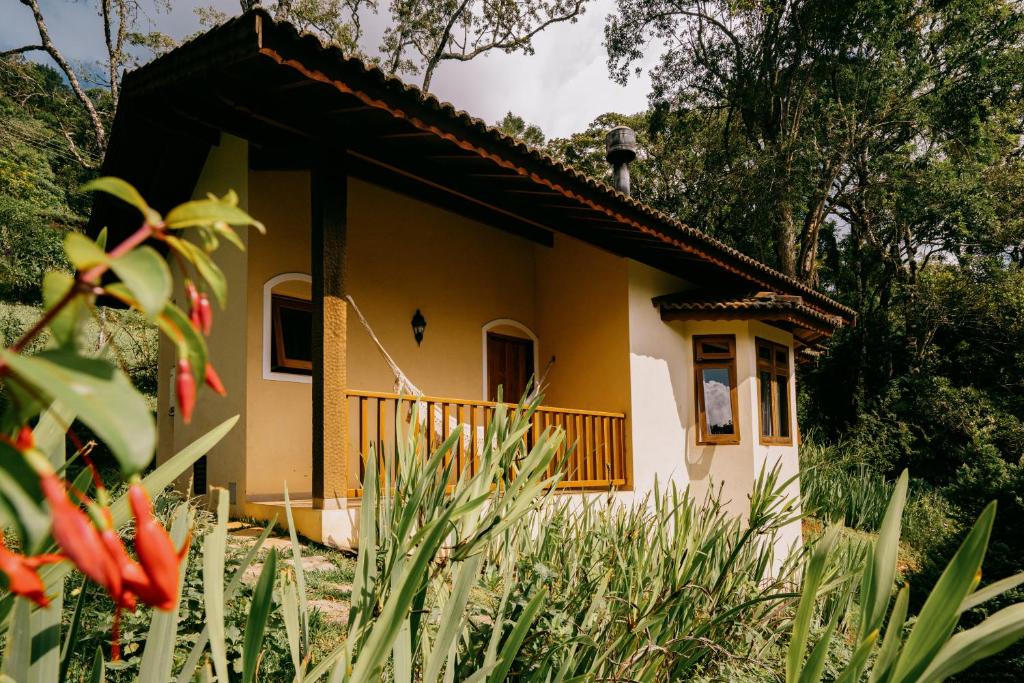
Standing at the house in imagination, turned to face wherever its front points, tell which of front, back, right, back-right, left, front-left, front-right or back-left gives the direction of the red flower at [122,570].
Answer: front-right

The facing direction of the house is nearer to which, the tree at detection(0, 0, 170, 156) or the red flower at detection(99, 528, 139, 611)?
the red flower

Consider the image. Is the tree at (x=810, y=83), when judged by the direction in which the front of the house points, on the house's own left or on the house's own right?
on the house's own left
